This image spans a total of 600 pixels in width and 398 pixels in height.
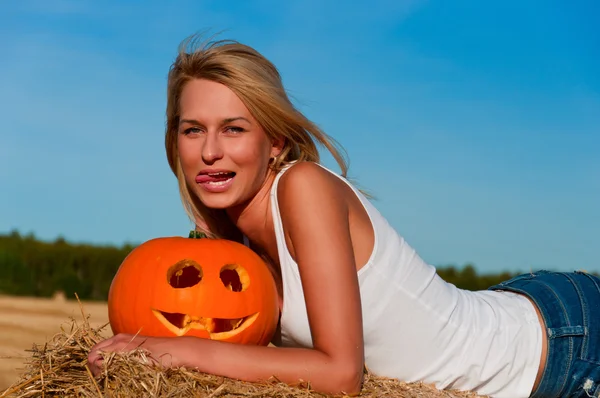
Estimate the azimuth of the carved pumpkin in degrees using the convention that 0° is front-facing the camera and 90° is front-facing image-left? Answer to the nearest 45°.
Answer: approximately 0°
